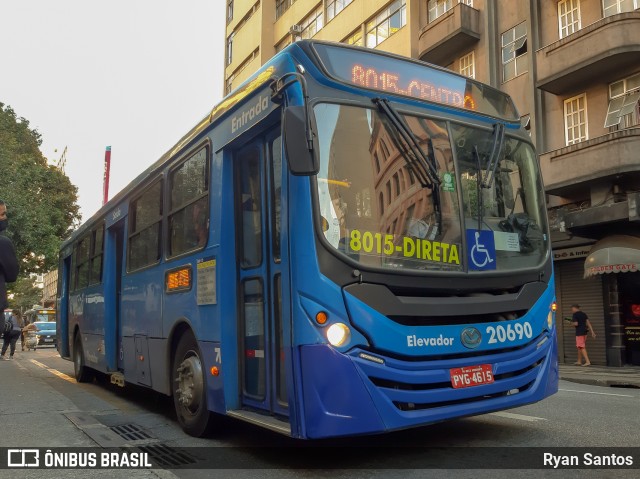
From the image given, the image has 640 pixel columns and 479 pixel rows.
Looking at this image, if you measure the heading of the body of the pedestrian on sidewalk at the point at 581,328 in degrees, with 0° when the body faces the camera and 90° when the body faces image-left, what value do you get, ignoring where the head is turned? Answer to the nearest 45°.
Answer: approximately 90°

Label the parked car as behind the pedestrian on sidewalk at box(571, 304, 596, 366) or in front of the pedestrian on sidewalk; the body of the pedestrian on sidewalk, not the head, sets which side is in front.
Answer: in front

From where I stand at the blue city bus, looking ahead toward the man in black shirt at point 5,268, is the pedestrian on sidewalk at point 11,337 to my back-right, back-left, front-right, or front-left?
back-right

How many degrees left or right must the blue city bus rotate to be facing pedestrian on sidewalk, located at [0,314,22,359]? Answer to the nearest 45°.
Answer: approximately 180°

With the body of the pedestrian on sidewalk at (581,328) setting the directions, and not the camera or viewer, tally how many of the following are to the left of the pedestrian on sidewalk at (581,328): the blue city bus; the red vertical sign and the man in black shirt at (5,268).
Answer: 2

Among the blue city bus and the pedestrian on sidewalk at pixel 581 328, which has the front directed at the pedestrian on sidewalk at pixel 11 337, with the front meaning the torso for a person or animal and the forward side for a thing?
the pedestrian on sidewalk at pixel 581 328

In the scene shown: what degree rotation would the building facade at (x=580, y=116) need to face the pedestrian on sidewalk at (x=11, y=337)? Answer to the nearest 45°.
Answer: approximately 45° to its right

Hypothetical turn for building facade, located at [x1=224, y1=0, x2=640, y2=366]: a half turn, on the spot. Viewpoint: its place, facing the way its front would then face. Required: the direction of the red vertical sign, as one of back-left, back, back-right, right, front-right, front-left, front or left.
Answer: left

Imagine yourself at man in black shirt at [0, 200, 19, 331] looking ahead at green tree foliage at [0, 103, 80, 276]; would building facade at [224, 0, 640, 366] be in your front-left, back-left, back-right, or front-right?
front-right

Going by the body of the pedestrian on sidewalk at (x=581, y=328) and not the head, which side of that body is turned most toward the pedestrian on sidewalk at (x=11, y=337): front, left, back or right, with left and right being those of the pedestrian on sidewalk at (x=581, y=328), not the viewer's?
front

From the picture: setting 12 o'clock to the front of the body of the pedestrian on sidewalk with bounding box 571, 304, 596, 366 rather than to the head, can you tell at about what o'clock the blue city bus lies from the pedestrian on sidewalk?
The blue city bus is roughly at 9 o'clock from the pedestrian on sidewalk.

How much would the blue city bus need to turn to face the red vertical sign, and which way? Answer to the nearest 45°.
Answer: approximately 135° to its left

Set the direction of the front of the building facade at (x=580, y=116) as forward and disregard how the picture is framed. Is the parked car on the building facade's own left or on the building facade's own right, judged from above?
on the building facade's own right

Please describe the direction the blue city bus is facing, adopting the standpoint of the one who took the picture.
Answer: facing the viewer and to the right of the viewer

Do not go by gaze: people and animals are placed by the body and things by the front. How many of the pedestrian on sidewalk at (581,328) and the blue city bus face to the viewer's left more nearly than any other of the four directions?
1
